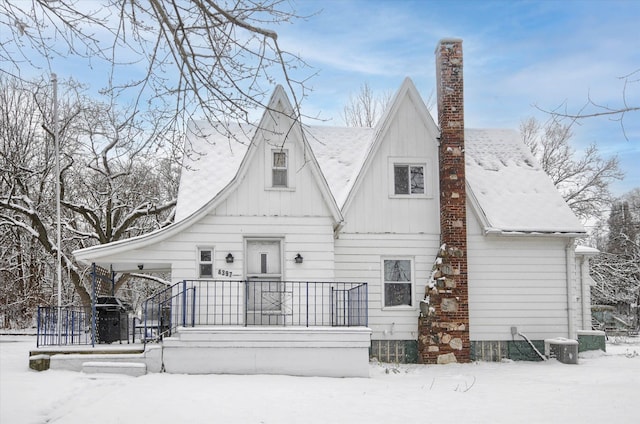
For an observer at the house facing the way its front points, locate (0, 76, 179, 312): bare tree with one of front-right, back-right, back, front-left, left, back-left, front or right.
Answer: back-right

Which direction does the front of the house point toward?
toward the camera

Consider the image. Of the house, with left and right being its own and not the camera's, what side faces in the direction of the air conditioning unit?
left
